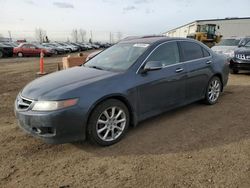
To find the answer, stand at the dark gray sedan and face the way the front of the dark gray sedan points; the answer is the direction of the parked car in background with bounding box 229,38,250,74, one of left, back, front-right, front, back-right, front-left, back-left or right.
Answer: back

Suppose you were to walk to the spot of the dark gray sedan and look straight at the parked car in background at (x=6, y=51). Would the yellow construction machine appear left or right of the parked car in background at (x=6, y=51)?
right

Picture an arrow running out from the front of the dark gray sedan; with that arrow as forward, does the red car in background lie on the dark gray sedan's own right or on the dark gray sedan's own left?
on the dark gray sedan's own right

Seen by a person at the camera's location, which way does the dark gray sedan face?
facing the viewer and to the left of the viewer

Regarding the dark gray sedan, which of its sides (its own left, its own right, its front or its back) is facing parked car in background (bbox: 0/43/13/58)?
right

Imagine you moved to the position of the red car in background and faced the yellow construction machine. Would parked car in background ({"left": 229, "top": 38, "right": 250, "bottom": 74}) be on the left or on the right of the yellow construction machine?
right
